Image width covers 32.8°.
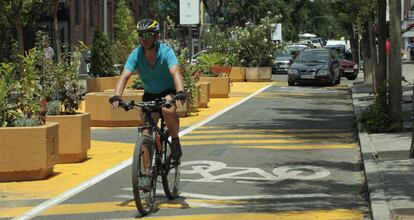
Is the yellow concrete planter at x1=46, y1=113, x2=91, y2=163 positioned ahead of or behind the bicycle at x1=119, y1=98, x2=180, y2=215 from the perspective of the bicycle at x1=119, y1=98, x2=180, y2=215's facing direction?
behind

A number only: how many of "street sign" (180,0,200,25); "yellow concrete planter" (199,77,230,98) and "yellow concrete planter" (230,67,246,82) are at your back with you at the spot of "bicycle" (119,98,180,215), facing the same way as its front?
3

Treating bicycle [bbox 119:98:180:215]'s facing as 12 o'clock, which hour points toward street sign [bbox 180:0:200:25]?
The street sign is roughly at 6 o'clock from the bicycle.

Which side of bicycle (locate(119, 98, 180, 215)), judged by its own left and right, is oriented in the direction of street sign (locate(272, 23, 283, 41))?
back

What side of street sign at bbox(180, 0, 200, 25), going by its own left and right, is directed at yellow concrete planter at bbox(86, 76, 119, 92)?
front

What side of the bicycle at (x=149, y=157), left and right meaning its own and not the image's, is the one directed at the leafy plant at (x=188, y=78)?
back

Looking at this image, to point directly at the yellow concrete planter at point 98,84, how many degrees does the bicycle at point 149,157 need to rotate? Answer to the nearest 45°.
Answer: approximately 180°

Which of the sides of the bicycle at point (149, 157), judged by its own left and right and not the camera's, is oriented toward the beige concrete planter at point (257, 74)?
back

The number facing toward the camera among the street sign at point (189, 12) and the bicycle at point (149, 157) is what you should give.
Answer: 2

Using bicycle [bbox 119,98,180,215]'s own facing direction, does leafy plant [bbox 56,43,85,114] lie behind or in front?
behind

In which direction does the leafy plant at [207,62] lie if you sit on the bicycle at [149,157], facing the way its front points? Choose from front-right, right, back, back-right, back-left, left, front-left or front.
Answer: back

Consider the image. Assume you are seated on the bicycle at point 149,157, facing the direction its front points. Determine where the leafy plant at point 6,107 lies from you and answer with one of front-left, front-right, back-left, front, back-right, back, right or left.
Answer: back-right

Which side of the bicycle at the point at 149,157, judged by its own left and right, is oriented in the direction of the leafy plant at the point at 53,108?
back
